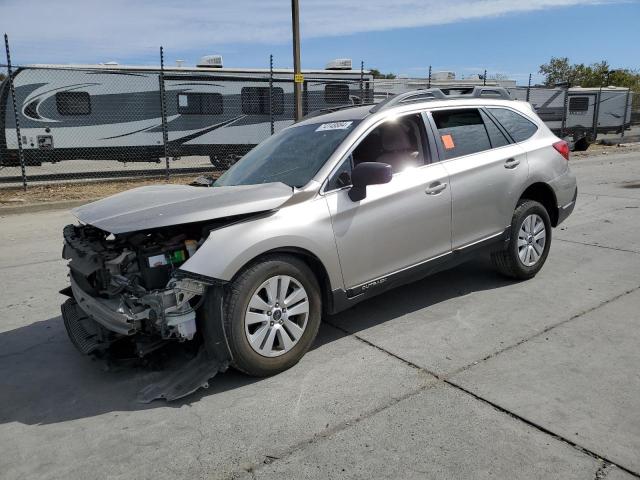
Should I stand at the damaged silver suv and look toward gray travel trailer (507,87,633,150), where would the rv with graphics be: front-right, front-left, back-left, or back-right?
front-left

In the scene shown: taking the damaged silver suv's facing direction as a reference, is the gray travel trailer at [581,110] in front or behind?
behind

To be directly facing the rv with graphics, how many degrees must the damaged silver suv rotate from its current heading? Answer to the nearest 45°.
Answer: approximately 135° to its right

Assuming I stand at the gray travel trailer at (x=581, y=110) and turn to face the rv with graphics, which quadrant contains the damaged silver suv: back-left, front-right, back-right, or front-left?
front-left

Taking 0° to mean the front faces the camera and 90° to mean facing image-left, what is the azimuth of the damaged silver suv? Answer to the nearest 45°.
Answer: approximately 45°
